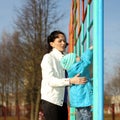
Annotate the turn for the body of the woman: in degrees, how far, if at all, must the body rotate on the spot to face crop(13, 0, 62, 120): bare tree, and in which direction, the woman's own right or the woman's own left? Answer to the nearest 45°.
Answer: approximately 90° to the woman's own left

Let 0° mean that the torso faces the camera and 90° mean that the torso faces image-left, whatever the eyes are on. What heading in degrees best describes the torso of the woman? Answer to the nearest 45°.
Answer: approximately 270°
